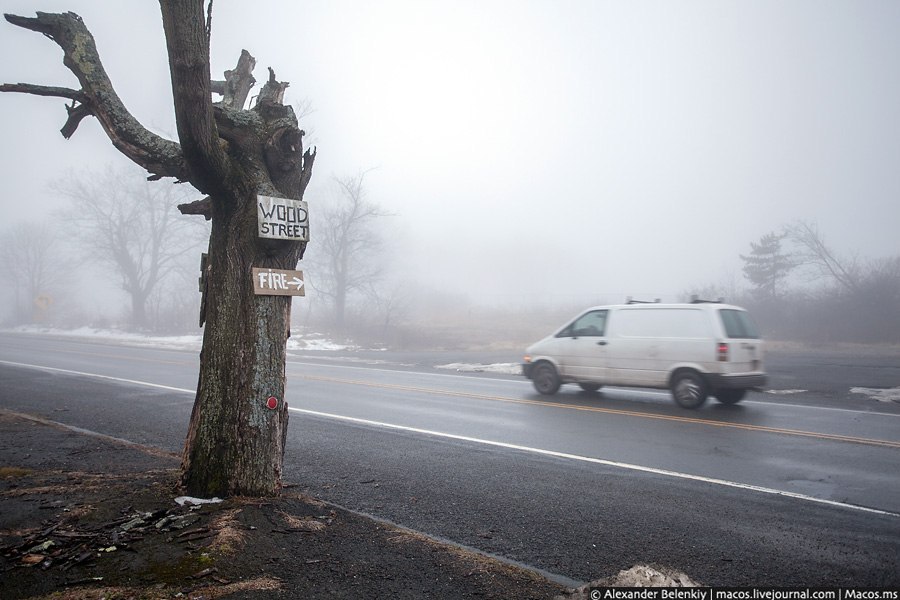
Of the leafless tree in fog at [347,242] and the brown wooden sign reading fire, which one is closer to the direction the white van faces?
the leafless tree in fog

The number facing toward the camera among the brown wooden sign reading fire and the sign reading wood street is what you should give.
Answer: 2

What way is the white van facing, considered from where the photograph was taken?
facing away from the viewer and to the left of the viewer

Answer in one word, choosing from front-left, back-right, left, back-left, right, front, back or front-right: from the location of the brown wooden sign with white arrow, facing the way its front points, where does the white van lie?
back-left

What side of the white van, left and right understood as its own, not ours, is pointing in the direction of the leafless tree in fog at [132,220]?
front

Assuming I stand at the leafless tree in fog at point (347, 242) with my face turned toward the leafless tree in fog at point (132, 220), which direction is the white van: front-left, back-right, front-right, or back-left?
back-left

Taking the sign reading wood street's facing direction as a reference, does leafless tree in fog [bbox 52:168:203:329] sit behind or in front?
behind

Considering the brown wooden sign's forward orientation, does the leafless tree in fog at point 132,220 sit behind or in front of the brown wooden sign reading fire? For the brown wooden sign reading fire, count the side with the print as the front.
behind

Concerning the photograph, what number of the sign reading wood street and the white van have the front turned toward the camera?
1

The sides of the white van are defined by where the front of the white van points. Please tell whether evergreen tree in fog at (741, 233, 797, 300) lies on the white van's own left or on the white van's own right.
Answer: on the white van's own right

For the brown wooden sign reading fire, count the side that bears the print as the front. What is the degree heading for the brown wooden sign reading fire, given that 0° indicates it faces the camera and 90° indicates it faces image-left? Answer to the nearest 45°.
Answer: approximately 0°

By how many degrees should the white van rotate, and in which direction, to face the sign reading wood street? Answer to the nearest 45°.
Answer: approximately 135° to its left
